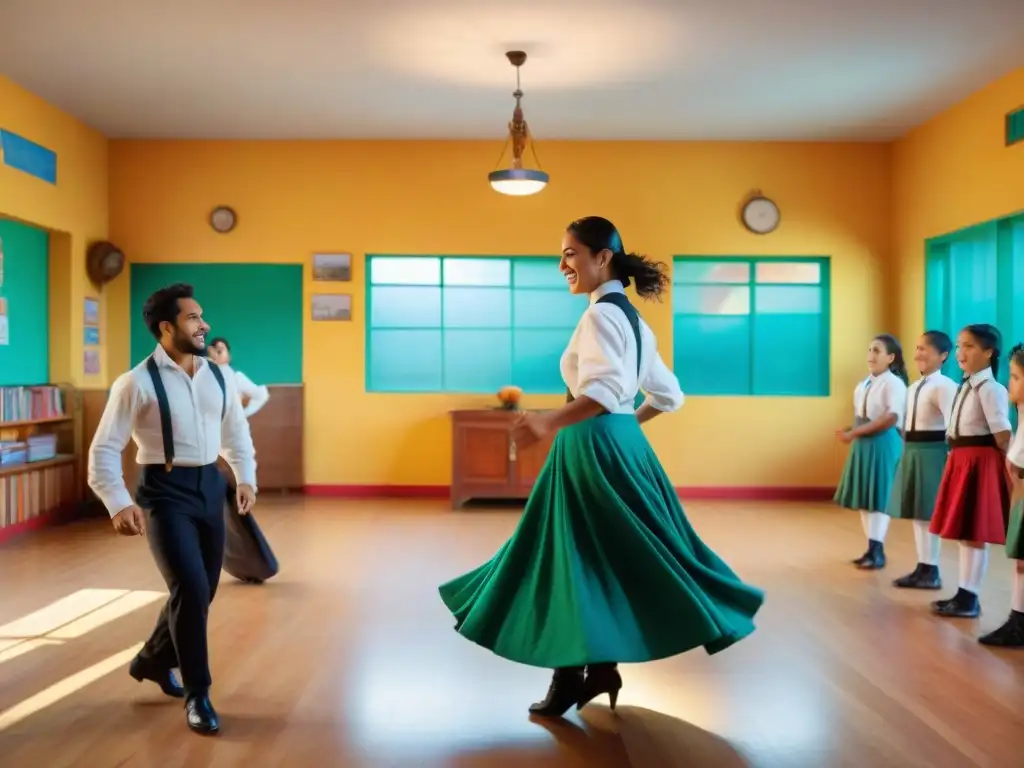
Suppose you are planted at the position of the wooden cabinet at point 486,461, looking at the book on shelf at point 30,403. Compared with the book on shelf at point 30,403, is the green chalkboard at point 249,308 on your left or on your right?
right

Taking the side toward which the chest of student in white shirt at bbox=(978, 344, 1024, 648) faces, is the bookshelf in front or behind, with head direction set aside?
in front

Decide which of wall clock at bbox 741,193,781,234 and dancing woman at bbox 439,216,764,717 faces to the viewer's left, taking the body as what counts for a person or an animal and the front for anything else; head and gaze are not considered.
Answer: the dancing woman

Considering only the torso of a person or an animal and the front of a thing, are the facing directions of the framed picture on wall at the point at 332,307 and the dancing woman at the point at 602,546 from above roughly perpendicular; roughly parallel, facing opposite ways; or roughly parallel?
roughly perpendicular

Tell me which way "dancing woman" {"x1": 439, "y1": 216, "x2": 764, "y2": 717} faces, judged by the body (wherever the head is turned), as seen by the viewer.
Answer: to the viewer's left

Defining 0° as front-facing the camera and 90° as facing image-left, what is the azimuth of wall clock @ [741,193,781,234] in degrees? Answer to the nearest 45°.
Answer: approximately 0°

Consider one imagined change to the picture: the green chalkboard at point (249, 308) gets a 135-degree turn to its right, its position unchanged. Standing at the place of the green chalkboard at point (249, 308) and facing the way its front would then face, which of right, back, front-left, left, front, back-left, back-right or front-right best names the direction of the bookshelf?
left

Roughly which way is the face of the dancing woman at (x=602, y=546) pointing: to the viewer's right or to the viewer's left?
to the viewer's left

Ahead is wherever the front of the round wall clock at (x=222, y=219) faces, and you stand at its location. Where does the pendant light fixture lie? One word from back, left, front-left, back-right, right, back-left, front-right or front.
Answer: front-left

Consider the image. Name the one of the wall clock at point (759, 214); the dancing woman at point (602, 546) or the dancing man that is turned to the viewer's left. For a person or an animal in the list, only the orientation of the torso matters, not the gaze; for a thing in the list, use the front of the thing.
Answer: the dancing woman

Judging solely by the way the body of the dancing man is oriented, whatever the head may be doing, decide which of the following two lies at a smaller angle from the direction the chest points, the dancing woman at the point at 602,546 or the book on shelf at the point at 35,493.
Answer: the dancing woman

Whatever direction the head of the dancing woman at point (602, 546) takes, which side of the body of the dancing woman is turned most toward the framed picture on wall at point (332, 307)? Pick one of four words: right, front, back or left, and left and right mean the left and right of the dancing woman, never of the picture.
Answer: right

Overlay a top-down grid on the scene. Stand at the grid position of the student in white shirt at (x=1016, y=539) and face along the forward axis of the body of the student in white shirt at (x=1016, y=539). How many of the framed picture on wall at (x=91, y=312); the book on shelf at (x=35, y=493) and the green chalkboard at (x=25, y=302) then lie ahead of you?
3

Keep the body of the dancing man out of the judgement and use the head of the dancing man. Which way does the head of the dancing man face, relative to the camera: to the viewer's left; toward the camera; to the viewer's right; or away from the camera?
to the viewer's right

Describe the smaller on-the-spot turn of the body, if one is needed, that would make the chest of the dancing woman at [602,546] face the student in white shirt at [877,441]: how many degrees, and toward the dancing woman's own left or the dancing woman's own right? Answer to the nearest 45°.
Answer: approximately 135° to the dancing woman's own right

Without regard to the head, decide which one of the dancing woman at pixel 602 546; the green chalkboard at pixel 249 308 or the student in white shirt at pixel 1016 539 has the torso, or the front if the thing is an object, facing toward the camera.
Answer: the green chalkboard

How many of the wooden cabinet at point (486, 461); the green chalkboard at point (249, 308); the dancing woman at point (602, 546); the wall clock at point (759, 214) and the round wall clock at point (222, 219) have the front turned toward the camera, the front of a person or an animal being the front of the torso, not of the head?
4

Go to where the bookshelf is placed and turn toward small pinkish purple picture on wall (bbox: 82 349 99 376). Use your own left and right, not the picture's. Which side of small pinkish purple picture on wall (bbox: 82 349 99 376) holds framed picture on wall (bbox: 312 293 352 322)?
right
